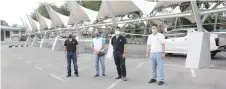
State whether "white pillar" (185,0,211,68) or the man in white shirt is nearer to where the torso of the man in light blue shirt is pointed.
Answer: the man in white shirt

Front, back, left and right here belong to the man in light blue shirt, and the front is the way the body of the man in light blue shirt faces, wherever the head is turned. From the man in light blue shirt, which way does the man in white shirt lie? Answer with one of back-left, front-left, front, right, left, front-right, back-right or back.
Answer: front-left

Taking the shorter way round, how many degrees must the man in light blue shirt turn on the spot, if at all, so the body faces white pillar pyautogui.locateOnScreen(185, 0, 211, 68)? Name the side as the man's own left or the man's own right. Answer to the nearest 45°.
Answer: approximately 90° to the man's own left

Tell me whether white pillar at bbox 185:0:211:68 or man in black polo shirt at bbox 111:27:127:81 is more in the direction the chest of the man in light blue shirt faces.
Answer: the man in black polo shirt

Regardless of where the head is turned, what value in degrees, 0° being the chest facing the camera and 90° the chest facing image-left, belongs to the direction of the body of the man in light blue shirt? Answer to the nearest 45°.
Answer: approximately 0°

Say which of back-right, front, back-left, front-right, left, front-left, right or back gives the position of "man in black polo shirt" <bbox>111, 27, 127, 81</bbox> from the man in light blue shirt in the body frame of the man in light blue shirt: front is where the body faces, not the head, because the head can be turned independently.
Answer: front-left
